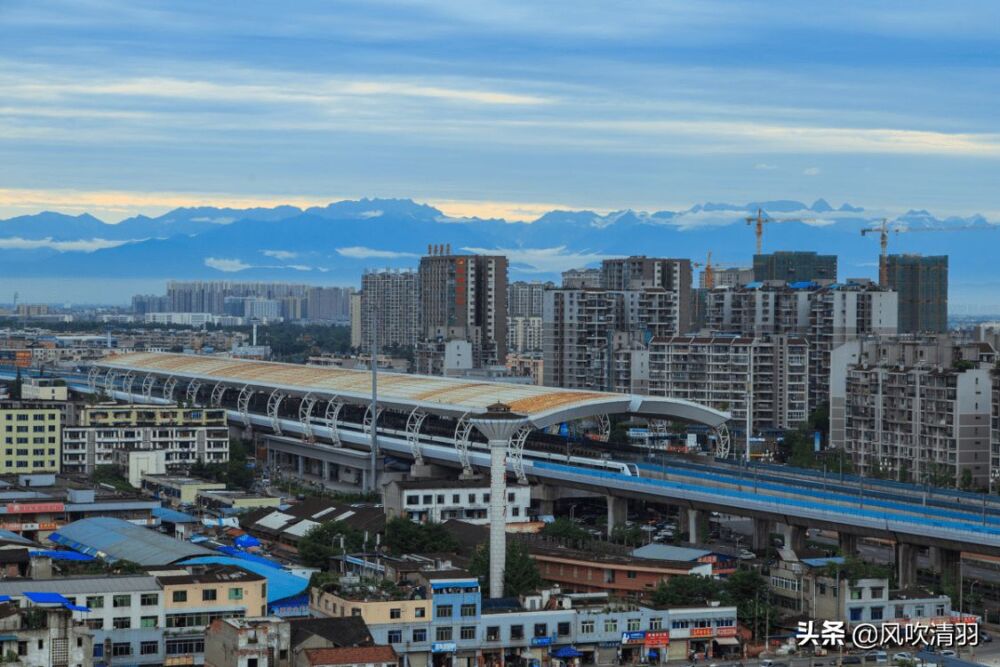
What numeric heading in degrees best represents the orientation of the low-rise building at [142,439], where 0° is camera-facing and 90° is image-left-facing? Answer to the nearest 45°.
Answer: approximately 0°

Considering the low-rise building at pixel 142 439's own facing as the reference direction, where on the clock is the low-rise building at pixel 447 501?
the low-rise building at pixel 447 501 is roughly at 11 o'clock from the low-rise building at pixel 142 439.

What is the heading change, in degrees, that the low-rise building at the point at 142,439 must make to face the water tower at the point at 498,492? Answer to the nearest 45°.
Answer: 0° — it already faces it

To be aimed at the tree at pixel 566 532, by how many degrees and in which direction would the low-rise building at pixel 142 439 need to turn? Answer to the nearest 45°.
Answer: approximately 45° to its left

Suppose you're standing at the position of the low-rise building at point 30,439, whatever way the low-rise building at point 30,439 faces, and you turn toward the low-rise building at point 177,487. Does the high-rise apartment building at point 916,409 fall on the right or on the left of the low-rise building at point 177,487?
left

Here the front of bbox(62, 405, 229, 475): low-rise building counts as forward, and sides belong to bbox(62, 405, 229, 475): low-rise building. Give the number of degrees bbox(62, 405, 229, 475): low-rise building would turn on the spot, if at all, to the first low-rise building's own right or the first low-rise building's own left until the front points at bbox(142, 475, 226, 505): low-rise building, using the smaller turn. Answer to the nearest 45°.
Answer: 0° — it already faces it

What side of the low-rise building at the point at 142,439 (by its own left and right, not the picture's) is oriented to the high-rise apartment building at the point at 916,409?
left
